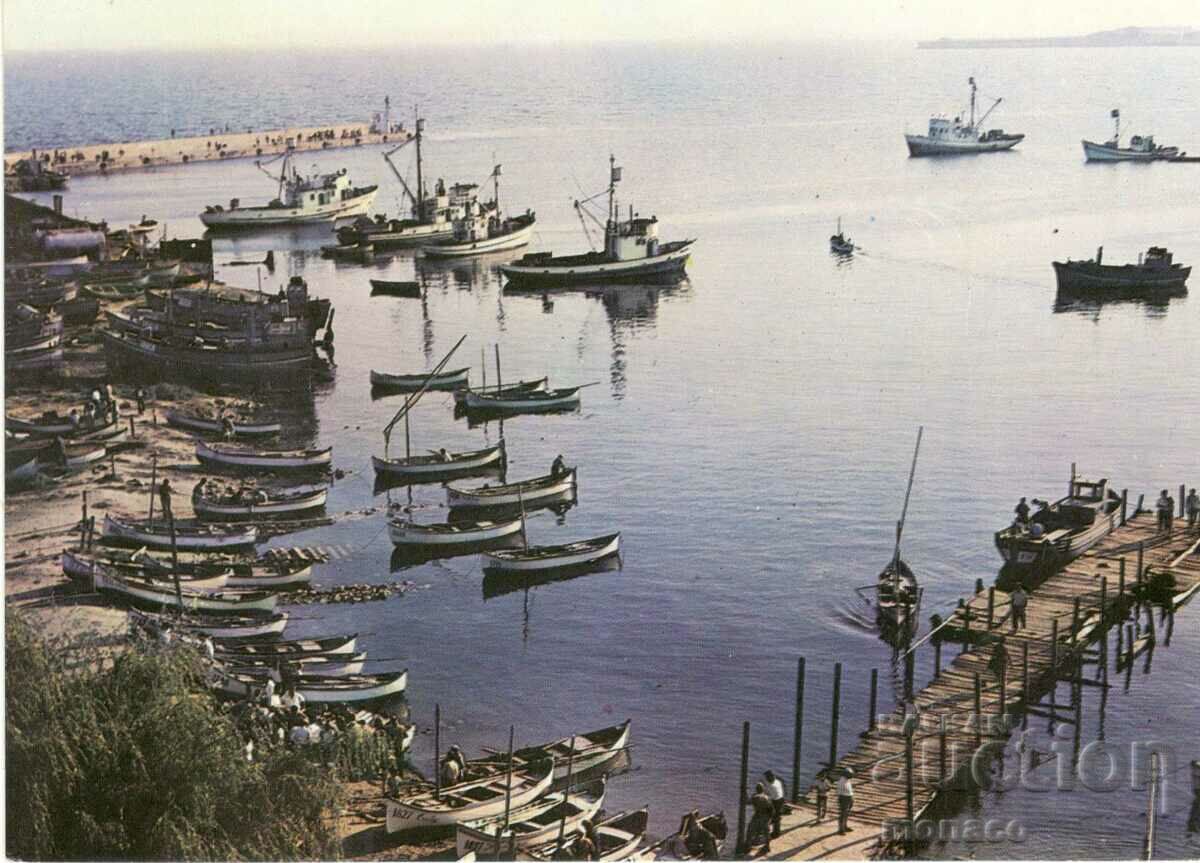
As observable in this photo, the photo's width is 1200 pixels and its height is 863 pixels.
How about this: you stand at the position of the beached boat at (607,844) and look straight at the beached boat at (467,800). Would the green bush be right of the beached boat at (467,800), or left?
left

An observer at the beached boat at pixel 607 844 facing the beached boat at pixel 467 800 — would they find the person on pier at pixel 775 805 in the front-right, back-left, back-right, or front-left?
back-right

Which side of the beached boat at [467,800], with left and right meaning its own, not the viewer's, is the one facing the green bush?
front

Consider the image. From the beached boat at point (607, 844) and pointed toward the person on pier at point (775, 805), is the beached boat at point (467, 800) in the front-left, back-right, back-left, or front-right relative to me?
back-left

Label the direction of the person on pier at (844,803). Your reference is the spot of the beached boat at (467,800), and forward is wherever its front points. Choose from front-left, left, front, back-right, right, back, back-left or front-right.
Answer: back-left

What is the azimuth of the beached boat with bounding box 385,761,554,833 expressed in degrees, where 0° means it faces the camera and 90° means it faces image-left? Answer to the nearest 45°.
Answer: approximately 45°
